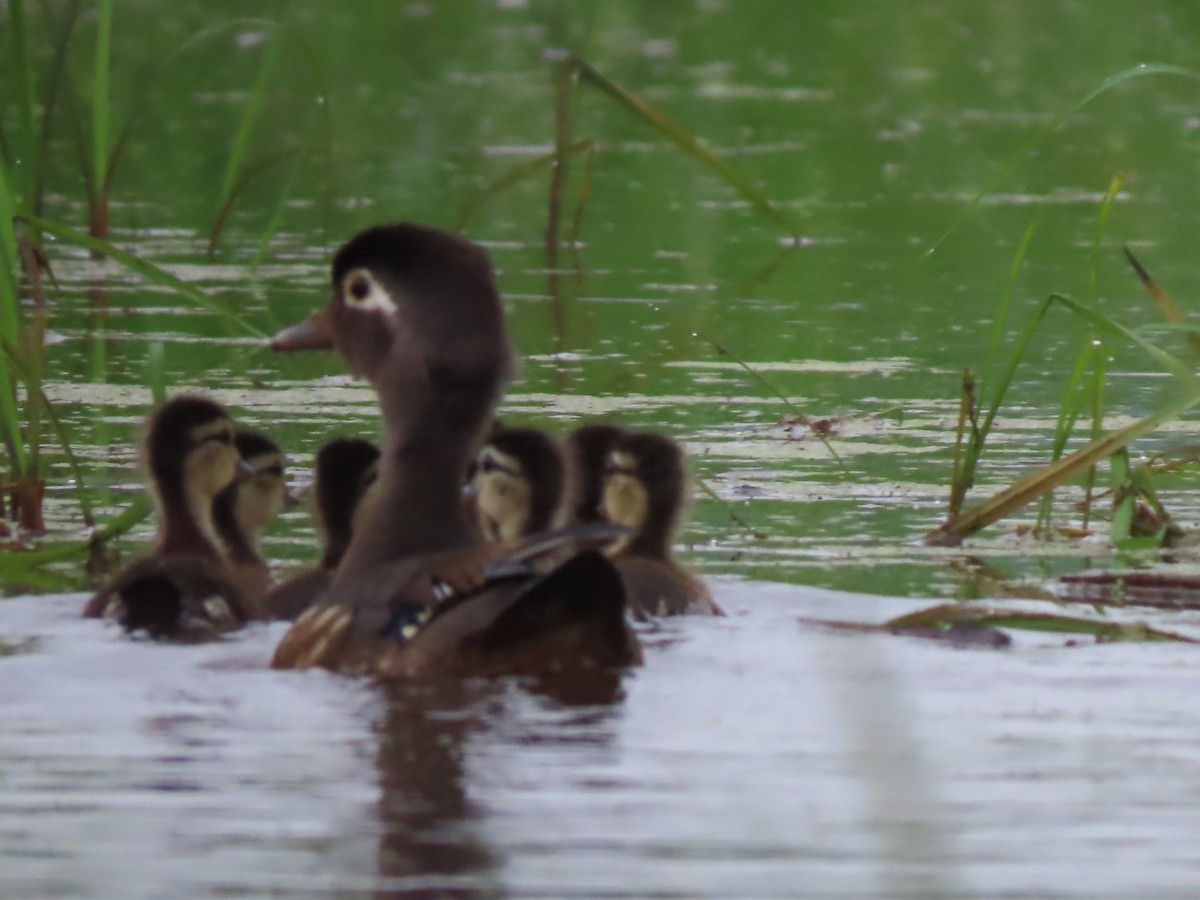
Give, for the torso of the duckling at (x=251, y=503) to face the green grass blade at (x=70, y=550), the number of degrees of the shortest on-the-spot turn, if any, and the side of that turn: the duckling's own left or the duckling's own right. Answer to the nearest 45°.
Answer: approximately 135° to the duckling's own right
